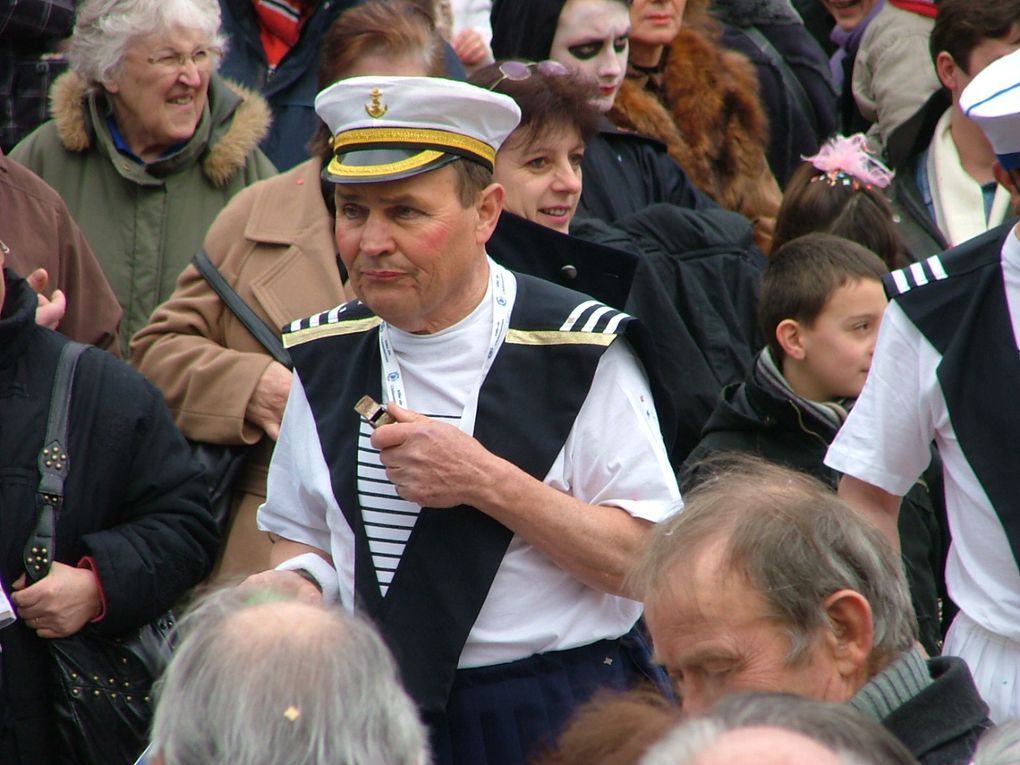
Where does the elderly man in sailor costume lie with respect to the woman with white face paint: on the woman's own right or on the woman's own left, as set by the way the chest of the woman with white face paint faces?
on the woman's own right

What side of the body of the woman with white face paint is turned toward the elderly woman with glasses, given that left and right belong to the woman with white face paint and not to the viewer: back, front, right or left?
right

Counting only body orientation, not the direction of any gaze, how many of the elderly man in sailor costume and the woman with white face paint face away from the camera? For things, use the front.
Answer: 0

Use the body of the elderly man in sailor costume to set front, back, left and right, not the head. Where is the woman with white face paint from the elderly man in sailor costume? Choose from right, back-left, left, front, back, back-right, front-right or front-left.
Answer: back-right

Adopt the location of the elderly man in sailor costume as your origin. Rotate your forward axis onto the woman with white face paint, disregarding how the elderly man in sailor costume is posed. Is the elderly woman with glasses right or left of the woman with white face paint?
left

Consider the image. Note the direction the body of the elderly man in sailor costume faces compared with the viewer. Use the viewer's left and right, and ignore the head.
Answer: facing the viewer and to the left of the viewer

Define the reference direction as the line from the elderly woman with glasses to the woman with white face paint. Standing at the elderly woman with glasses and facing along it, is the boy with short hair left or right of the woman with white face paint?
right

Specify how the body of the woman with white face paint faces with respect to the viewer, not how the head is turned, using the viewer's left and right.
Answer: facing the viewer and to the right of the viewer

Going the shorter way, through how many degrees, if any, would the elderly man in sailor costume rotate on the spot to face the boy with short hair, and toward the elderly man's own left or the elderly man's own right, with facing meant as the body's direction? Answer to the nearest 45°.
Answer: approximately 180°
